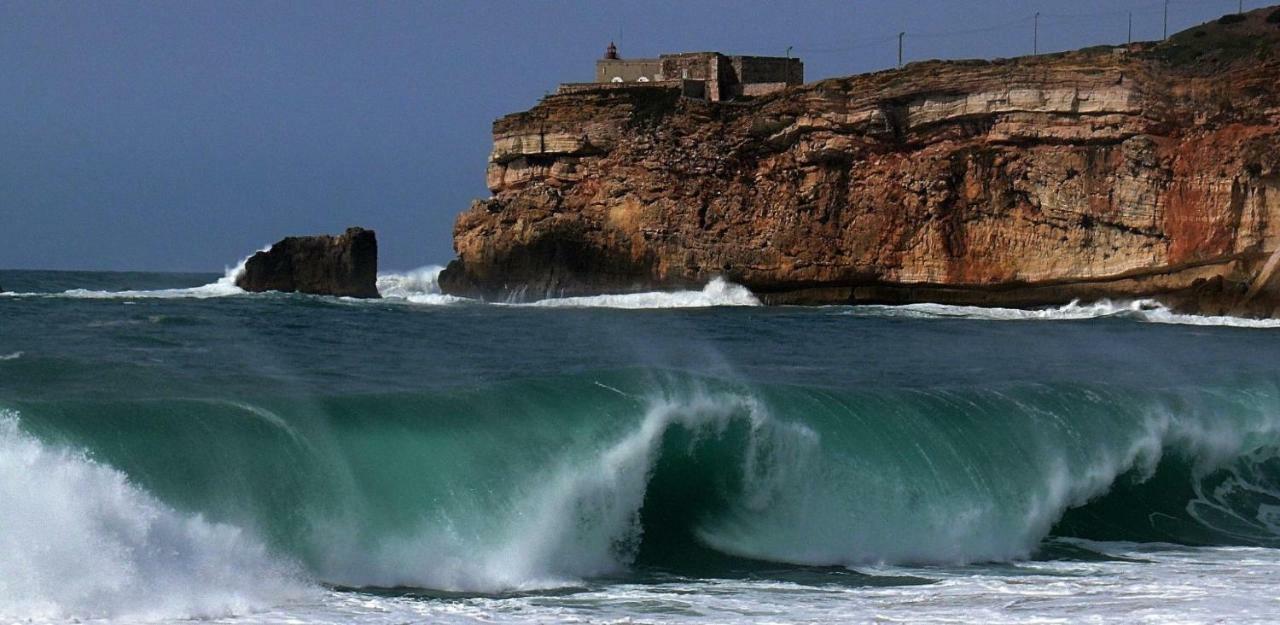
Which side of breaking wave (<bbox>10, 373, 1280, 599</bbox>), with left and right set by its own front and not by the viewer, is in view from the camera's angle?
front

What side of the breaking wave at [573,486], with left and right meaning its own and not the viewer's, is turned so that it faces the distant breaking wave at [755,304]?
back

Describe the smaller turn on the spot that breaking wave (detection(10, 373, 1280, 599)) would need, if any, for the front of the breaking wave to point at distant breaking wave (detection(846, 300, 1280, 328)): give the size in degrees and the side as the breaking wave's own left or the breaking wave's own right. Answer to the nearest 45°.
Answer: approximately 135° to the breaking wave's own left

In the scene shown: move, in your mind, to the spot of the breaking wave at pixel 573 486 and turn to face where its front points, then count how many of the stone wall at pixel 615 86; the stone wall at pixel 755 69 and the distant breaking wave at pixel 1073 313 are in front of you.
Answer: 0

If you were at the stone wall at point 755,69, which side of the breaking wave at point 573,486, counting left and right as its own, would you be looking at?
back

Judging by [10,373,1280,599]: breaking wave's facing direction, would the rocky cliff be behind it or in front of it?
behind

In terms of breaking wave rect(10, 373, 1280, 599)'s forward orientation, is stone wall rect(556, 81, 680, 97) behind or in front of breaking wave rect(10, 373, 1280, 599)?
behind

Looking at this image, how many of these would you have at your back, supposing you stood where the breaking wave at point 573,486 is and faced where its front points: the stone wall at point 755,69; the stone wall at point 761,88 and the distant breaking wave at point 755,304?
3

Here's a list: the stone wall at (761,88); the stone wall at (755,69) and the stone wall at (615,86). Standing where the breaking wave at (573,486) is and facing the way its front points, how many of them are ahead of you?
0

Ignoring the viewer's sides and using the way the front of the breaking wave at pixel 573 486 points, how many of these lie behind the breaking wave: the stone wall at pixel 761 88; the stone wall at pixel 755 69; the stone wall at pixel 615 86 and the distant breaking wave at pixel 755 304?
4

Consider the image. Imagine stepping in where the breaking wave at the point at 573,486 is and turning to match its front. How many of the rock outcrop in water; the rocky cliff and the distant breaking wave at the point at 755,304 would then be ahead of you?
0

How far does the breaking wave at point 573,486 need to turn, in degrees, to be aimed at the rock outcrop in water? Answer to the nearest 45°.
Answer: approximately 180°

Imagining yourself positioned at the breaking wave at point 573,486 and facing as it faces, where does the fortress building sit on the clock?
The fortress building is roughly at 6 o'clock from the breaking wave.

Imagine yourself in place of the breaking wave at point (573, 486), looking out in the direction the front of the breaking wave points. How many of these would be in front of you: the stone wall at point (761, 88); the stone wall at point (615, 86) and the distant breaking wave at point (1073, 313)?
0
